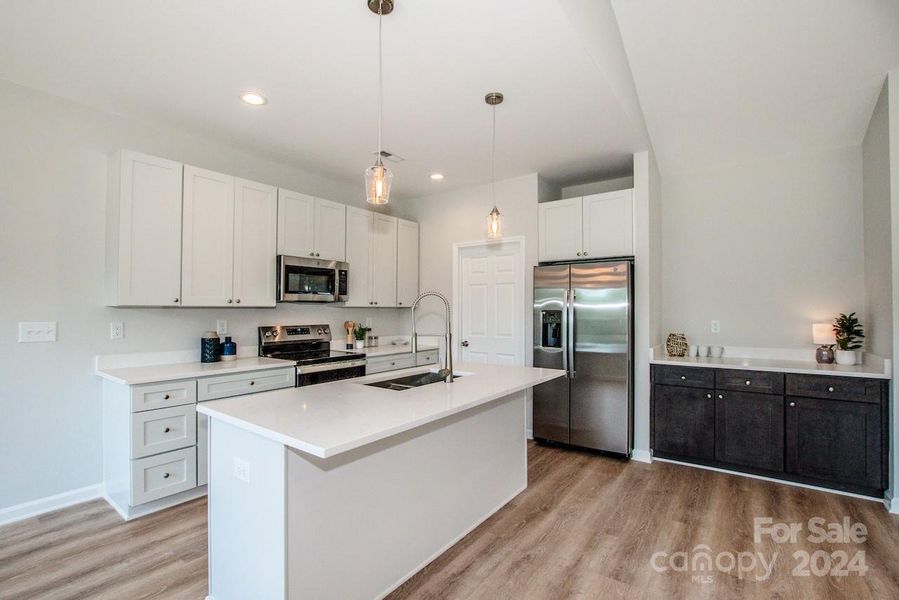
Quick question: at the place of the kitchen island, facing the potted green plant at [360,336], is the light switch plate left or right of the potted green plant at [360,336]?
left

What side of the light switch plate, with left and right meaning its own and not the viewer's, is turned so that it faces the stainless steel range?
left

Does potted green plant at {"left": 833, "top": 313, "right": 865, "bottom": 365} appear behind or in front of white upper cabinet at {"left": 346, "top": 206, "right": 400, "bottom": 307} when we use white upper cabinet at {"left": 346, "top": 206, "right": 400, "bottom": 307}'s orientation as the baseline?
in front

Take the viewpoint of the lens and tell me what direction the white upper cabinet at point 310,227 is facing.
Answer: facing the viewer and to the right of the viewer

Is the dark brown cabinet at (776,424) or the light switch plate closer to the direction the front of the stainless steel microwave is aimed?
the dark brown cabinet

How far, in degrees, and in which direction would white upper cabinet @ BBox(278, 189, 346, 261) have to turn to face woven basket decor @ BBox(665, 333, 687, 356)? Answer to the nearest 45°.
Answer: approximately 45° to its left

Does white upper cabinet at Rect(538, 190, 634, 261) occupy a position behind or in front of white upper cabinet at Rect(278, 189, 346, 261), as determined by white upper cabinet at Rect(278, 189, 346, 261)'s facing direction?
in front

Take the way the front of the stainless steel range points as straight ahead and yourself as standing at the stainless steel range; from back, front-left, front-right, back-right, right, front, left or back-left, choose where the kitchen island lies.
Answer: front-right

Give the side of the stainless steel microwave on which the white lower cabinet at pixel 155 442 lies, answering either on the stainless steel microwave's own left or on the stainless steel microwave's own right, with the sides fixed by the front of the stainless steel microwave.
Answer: on the stainless steel microwave's own right
